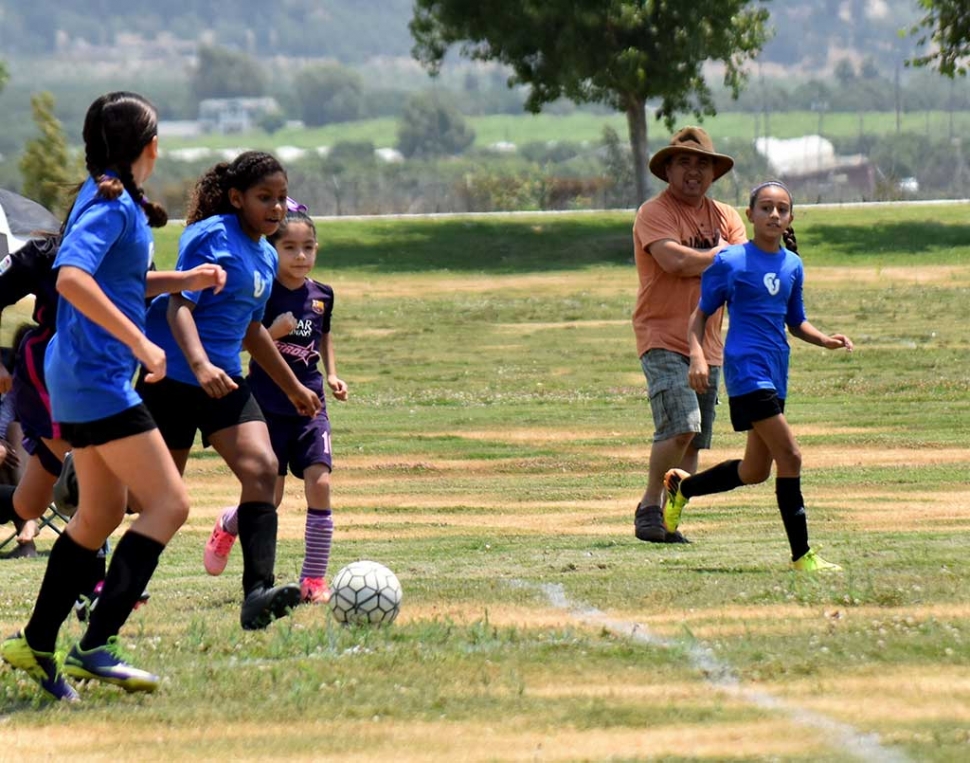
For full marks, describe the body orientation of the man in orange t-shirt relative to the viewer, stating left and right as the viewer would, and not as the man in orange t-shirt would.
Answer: facing the viewer and to the right of the viewer

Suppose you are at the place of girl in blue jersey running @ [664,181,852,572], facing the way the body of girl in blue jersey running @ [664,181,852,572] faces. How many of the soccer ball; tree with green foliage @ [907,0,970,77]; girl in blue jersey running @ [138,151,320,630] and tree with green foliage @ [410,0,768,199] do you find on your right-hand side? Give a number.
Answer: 2

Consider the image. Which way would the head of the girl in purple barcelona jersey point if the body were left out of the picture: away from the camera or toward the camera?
toward the camera

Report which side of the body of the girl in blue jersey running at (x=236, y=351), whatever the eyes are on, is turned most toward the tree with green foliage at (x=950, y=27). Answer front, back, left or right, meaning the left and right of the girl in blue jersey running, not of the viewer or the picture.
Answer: left
